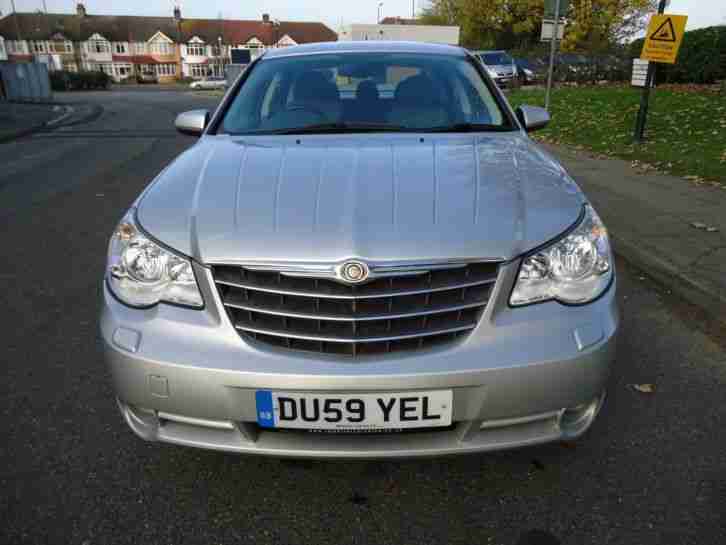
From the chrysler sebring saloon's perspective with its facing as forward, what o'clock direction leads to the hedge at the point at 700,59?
The hedge is roughly at 7 o'clock from the chrysler sebring saloon.

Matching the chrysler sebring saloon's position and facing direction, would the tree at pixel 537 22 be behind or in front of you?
behind

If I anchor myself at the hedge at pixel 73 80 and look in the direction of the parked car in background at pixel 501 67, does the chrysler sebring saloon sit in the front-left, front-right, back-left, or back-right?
front-right

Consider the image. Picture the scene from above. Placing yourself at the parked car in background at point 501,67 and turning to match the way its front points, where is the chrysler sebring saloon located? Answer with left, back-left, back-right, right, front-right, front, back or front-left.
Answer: front-right

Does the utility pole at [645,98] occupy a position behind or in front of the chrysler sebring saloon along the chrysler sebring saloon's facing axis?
behind

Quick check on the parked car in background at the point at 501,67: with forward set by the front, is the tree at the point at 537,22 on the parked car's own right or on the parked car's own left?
on the parked car's own left

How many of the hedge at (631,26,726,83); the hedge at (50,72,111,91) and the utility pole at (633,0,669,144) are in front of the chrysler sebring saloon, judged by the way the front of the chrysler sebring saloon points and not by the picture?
0

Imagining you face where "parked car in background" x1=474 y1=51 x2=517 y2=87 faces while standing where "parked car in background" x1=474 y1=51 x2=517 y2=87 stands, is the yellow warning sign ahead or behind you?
ahead

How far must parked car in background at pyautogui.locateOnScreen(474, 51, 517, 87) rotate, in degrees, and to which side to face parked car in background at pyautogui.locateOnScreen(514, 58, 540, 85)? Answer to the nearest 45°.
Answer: approximately 135° to its left

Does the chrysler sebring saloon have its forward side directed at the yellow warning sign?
no

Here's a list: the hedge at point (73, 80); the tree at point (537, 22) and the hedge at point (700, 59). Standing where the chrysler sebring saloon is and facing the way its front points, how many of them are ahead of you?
0

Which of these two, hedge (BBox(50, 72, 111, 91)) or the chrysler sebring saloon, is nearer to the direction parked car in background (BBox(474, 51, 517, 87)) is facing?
the chrysler sebring saloon

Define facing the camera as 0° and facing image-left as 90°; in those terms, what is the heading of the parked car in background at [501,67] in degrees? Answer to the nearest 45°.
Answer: approximately 315°

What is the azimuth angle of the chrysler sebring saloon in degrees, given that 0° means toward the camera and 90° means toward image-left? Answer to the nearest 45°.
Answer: approximately 0°

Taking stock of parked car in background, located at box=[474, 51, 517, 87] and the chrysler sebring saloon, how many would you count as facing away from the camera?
0
